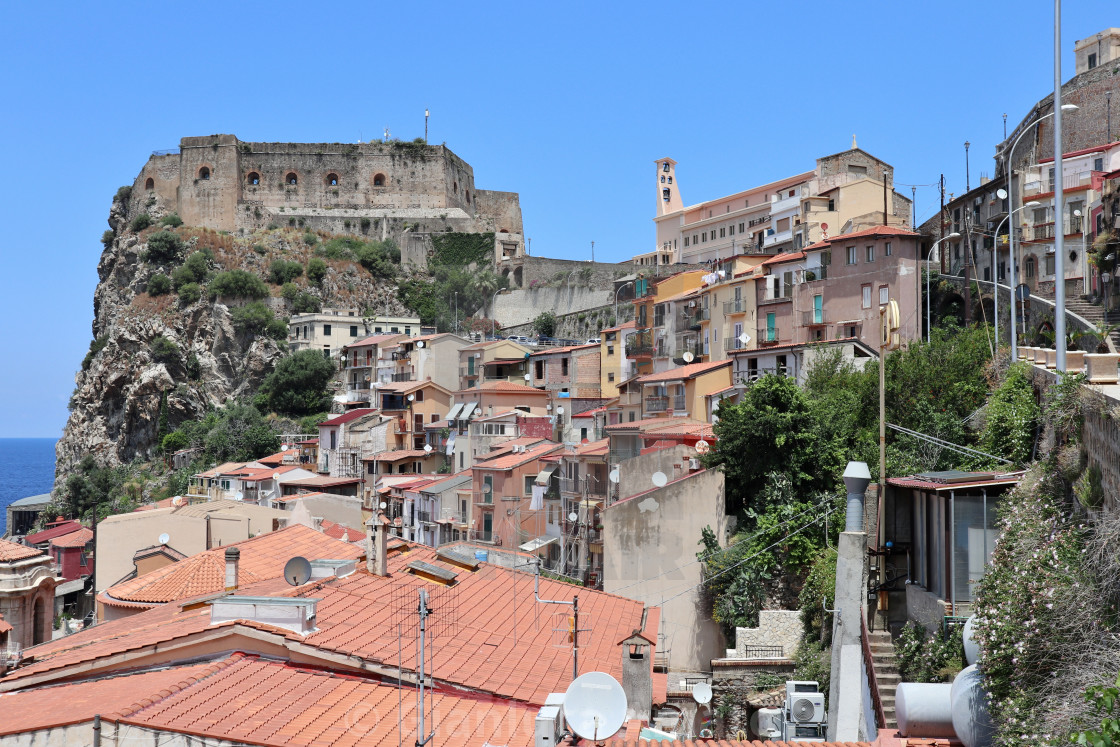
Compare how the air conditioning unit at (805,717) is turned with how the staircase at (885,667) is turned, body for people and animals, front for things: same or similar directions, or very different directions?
same or similar directions

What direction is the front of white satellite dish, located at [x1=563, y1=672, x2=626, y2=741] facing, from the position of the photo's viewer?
facing the viewer

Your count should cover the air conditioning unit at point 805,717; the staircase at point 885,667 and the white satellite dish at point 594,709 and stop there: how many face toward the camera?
3

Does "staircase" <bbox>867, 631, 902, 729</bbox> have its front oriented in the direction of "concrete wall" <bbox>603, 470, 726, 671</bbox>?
no

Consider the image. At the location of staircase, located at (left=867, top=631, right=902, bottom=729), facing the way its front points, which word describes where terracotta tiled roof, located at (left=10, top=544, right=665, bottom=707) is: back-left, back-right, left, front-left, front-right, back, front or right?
right

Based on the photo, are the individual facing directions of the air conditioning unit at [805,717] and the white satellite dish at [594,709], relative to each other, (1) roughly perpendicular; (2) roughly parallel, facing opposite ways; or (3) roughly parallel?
roughly parallel

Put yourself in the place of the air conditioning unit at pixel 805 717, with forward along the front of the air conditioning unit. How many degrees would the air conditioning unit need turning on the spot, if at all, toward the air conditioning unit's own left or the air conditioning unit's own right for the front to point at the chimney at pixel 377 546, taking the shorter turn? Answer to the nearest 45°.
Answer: approximately 90° to the air conditioning unit's own right

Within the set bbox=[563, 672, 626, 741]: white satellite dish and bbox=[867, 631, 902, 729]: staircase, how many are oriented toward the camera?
2

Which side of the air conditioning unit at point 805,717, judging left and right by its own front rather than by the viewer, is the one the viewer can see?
front

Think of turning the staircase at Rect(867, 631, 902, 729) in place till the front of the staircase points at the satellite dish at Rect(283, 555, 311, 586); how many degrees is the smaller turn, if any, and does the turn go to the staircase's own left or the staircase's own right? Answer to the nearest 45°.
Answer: approximately 90° to the staircase's own right

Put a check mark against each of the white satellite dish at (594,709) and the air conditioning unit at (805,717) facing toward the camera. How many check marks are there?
2

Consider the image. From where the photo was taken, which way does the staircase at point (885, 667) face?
toward the camera

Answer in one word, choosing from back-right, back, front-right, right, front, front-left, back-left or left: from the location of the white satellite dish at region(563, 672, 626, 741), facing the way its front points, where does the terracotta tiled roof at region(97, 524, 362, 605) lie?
back-right
